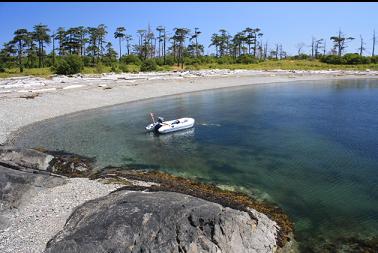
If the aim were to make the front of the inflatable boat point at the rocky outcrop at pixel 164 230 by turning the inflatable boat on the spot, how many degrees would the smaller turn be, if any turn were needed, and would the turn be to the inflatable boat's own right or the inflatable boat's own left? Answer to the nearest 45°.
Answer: approximately 135° to the inflatable boat's own right

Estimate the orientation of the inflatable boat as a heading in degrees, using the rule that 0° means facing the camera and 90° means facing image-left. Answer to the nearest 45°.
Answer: approximately 225°

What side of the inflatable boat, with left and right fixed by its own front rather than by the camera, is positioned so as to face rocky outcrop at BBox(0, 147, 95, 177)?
back

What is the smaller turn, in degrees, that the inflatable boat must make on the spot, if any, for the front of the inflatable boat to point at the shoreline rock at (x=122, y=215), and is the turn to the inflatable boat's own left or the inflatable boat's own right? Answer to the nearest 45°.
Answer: approximately 135° to the inflatable boat's own right
